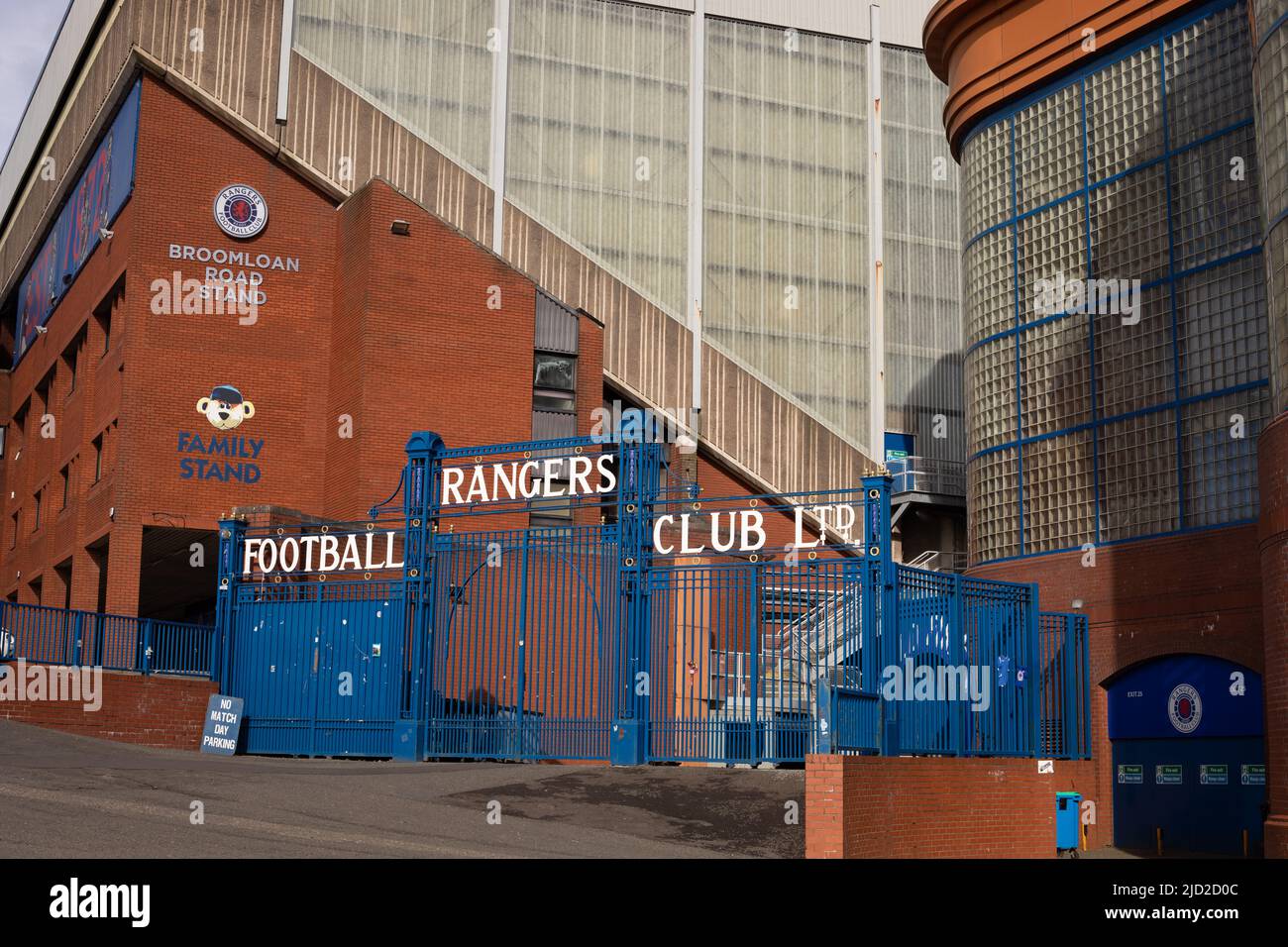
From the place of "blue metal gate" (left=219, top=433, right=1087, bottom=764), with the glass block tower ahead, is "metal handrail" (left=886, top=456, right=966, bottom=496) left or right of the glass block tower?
left

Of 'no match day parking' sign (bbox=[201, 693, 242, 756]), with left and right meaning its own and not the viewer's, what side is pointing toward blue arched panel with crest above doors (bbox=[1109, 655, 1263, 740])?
left

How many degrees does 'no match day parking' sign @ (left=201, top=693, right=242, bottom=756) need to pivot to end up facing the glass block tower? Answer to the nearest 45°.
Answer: approximately 90° to its left

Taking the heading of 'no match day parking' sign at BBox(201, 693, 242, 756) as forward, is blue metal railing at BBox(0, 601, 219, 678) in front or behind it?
behind

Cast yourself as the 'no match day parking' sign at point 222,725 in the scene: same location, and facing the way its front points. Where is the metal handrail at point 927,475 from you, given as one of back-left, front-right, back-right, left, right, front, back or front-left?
back-left

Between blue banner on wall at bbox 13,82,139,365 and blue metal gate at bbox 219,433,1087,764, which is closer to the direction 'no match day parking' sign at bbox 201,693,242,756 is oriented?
the blue metal gate

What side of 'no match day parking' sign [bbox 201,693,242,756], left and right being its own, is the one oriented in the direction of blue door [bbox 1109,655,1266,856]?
left

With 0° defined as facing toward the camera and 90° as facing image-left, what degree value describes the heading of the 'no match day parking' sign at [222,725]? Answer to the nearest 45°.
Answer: approximately 0°
